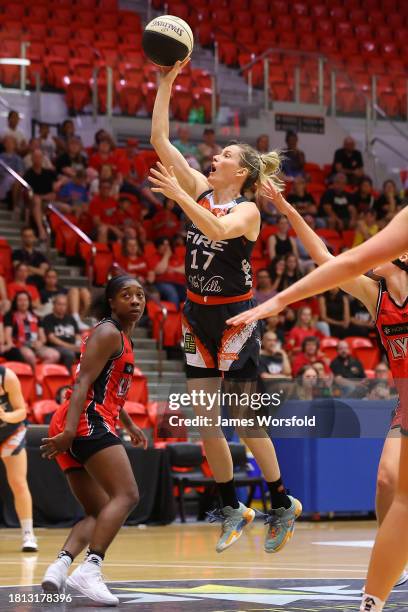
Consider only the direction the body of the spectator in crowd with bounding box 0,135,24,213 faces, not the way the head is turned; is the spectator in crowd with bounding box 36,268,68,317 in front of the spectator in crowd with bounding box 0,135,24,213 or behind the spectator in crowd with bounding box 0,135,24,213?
in front

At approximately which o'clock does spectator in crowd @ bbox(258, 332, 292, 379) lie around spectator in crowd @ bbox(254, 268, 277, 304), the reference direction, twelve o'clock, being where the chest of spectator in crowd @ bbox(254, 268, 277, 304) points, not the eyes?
spectator in crowd @ bbox(258, 332, 292, 379) is roughly at 12 o'clock from spectator in crowd @ bbox(254, 268, 277, 304).

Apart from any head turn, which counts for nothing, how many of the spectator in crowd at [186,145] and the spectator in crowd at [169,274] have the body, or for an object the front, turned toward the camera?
2

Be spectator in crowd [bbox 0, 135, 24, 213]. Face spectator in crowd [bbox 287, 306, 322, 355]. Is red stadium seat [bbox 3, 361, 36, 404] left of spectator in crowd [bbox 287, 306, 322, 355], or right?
right

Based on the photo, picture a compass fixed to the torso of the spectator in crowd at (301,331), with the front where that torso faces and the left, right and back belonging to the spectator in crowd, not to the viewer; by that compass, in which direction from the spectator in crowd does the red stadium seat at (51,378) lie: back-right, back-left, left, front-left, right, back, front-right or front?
front-right

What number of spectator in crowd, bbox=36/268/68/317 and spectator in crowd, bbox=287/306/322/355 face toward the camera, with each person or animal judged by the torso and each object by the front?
2

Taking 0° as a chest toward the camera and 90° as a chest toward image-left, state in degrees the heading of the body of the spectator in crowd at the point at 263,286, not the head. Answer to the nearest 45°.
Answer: approximately 0°
